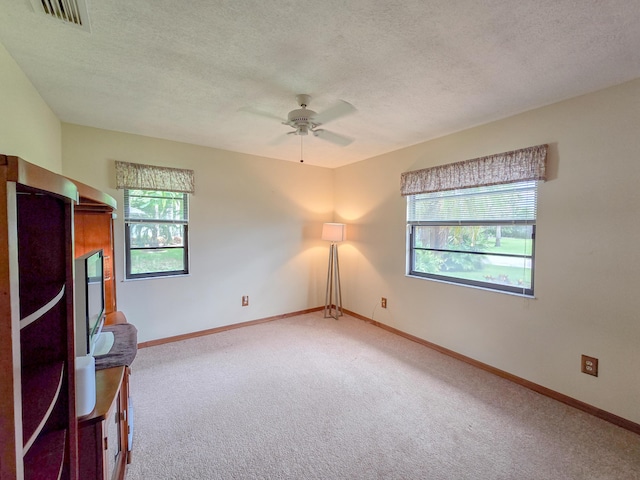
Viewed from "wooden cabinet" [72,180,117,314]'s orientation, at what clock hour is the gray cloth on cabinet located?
The gray cloth on cabinet is roughly at 3 o'clock from the wooden cabinet.

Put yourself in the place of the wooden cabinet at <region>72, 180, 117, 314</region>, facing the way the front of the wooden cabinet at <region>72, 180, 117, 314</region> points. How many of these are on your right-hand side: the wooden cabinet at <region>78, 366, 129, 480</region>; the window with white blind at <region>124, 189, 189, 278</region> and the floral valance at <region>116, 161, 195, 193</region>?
1

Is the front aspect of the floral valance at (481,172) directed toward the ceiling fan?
yes

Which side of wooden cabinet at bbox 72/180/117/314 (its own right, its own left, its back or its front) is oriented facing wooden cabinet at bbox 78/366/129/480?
right

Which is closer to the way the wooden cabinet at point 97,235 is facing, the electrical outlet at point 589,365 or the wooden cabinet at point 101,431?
the electrical outlet

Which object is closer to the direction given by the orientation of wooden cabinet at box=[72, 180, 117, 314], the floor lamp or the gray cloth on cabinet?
the floor lamp

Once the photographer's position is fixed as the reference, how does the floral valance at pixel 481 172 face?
facing the viewer and to the left of the viewer

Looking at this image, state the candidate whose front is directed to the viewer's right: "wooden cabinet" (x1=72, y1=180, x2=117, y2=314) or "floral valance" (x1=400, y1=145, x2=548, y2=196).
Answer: the wooden cabinet

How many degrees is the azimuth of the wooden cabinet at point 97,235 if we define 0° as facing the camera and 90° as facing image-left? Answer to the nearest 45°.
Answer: approximately 270°

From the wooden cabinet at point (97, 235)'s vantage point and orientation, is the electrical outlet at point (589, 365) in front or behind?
in front

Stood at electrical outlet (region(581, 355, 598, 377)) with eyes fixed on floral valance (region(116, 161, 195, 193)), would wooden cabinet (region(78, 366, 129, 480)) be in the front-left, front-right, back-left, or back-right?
front-left

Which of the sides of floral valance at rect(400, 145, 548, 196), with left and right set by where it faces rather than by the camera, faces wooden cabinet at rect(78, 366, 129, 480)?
front

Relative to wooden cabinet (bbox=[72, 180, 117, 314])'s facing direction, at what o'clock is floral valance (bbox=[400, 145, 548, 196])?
The floral valance is roughly at 1 o'clock from the wooden cabinet.

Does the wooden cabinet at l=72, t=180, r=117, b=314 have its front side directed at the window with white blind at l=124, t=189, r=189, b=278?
no

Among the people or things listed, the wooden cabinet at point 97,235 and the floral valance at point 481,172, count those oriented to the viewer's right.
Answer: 1

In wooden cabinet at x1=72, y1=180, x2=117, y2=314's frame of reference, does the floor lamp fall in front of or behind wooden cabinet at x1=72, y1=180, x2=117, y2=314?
in front

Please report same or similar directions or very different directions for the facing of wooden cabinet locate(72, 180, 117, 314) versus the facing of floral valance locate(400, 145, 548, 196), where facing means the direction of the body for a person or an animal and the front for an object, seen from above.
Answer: very different directions

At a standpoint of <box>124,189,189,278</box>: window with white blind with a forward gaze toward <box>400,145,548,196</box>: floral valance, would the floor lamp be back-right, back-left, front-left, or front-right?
front-left

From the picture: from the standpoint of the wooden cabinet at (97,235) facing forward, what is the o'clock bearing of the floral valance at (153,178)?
The floral valance is roughly at 10 o'clock from the wooden cabinet.
